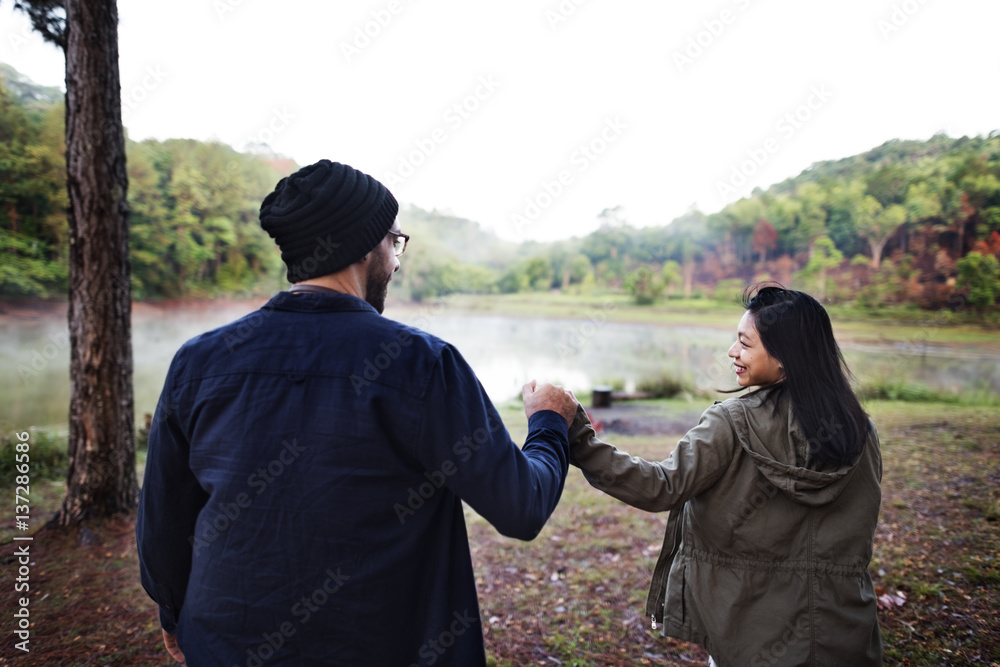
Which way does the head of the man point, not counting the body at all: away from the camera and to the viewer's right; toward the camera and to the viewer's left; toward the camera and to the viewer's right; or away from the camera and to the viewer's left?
away from the camera and to the viewer's right

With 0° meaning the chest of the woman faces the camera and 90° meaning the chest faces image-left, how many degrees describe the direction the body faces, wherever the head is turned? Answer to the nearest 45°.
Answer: approximately 135°

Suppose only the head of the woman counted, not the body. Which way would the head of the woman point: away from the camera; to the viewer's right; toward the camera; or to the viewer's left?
to the viewer's left

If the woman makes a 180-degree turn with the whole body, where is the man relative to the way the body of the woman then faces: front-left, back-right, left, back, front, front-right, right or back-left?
right
